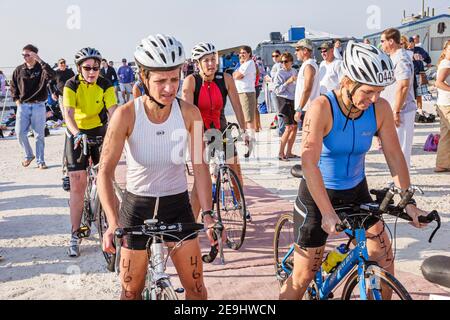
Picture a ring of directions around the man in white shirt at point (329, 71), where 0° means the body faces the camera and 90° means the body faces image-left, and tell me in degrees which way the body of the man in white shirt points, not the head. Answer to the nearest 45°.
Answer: approximately 45°

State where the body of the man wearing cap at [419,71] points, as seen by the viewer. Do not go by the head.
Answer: to the viewer's left

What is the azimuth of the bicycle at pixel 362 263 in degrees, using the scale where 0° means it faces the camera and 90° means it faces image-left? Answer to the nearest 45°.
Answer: approximately 315°

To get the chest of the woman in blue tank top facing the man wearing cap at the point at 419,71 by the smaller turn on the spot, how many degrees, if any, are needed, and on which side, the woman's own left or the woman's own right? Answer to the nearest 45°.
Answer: approximately 135° to the woman's own left

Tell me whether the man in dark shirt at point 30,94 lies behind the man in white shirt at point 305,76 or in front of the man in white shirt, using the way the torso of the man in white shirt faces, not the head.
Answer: in front
